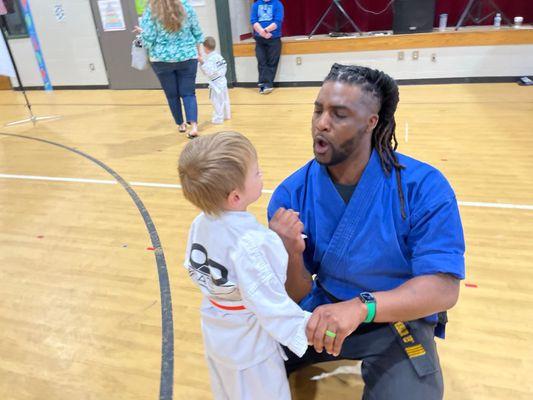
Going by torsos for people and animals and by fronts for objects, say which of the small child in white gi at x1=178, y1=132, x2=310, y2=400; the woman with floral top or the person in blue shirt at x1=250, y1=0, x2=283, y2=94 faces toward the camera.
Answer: the person in blue shirt

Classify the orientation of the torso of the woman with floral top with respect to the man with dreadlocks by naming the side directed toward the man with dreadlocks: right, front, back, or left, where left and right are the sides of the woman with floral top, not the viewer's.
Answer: back

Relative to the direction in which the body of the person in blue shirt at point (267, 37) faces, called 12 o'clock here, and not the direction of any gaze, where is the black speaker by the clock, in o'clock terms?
The black speaker is roughly at 9 o'clock from the person in blue shirt.

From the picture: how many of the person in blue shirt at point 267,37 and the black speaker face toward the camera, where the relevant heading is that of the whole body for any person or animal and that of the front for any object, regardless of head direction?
2

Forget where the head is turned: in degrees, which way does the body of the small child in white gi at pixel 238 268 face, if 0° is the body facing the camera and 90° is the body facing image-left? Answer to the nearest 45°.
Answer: approximately 225°

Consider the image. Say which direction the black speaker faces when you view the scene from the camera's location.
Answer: facing the viewer

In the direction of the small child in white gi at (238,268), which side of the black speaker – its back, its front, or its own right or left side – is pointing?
front

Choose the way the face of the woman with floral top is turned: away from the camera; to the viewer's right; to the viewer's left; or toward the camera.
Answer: away from the camera

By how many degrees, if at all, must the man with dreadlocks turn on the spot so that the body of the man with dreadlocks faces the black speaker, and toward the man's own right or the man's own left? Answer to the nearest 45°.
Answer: approximately 135° to the man's own right

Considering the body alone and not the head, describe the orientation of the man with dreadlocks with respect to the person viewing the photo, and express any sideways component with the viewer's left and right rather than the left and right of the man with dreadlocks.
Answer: facing the viewer and to the left of the viewer

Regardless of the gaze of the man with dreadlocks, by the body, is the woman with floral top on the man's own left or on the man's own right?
on the man's own right

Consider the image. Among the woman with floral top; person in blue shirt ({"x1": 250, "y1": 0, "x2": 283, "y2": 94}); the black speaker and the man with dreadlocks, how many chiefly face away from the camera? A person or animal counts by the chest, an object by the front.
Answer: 1

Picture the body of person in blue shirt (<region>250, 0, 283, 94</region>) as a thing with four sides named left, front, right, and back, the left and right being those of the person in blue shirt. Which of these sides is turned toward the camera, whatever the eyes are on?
front

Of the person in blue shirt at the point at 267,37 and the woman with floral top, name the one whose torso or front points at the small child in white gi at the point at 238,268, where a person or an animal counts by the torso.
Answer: the person in blue shirt

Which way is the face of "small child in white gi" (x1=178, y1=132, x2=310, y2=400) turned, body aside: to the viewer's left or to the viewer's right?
to the viewer's right

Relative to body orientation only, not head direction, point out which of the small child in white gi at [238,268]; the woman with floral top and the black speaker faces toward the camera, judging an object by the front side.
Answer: the black speaker

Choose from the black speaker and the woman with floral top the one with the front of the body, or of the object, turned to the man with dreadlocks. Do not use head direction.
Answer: the black speaker

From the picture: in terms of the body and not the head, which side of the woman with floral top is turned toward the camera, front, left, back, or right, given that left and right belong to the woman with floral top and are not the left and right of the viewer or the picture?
back

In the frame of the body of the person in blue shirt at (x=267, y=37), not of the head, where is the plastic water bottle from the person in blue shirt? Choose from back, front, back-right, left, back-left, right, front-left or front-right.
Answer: left
